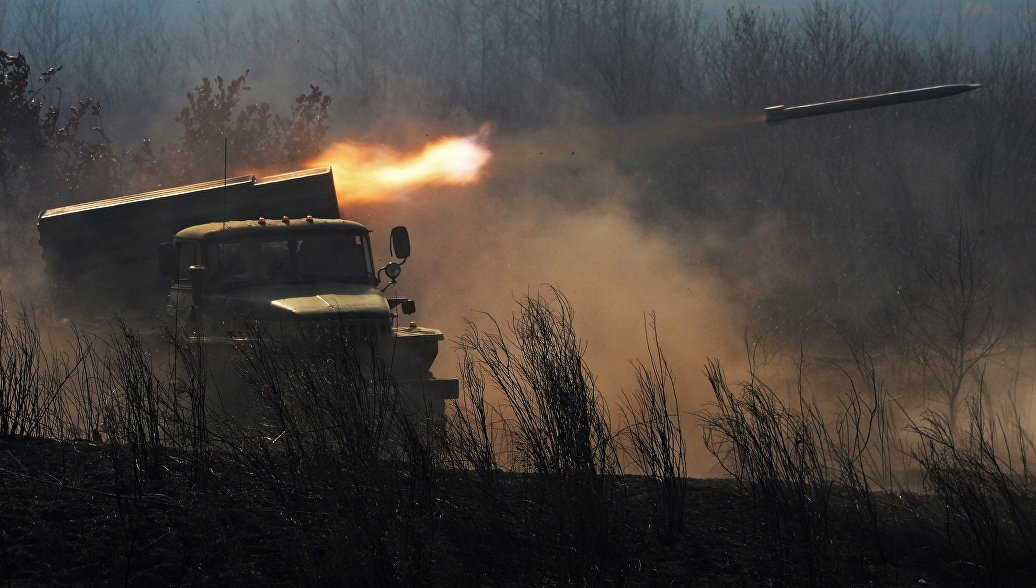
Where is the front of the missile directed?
to the viewer's right
